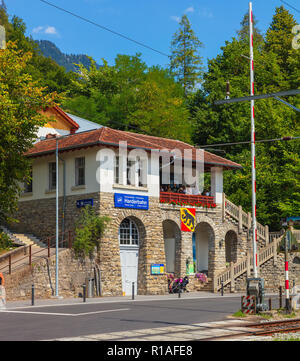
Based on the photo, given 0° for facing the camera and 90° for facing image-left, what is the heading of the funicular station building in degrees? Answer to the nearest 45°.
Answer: approximately 315°

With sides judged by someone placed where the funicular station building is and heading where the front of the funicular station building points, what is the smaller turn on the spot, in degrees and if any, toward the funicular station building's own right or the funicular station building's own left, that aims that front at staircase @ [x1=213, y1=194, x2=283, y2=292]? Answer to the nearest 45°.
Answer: approximately 90° to the funicular station building's own left

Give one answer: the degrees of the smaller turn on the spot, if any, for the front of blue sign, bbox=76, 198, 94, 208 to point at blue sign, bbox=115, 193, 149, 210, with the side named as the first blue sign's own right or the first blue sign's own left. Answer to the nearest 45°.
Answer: approximately 135° to the first blue sign's own left

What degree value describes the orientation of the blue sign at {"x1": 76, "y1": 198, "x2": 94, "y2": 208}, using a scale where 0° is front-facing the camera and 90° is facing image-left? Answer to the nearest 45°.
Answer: approximately 45°

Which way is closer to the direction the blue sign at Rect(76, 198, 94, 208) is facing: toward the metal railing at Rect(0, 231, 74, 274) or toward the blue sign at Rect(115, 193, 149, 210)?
the metal railing

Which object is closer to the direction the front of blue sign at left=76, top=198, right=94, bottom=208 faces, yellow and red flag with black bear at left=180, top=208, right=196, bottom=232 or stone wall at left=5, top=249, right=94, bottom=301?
the stone wall

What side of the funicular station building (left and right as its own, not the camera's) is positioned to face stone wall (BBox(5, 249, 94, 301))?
right
